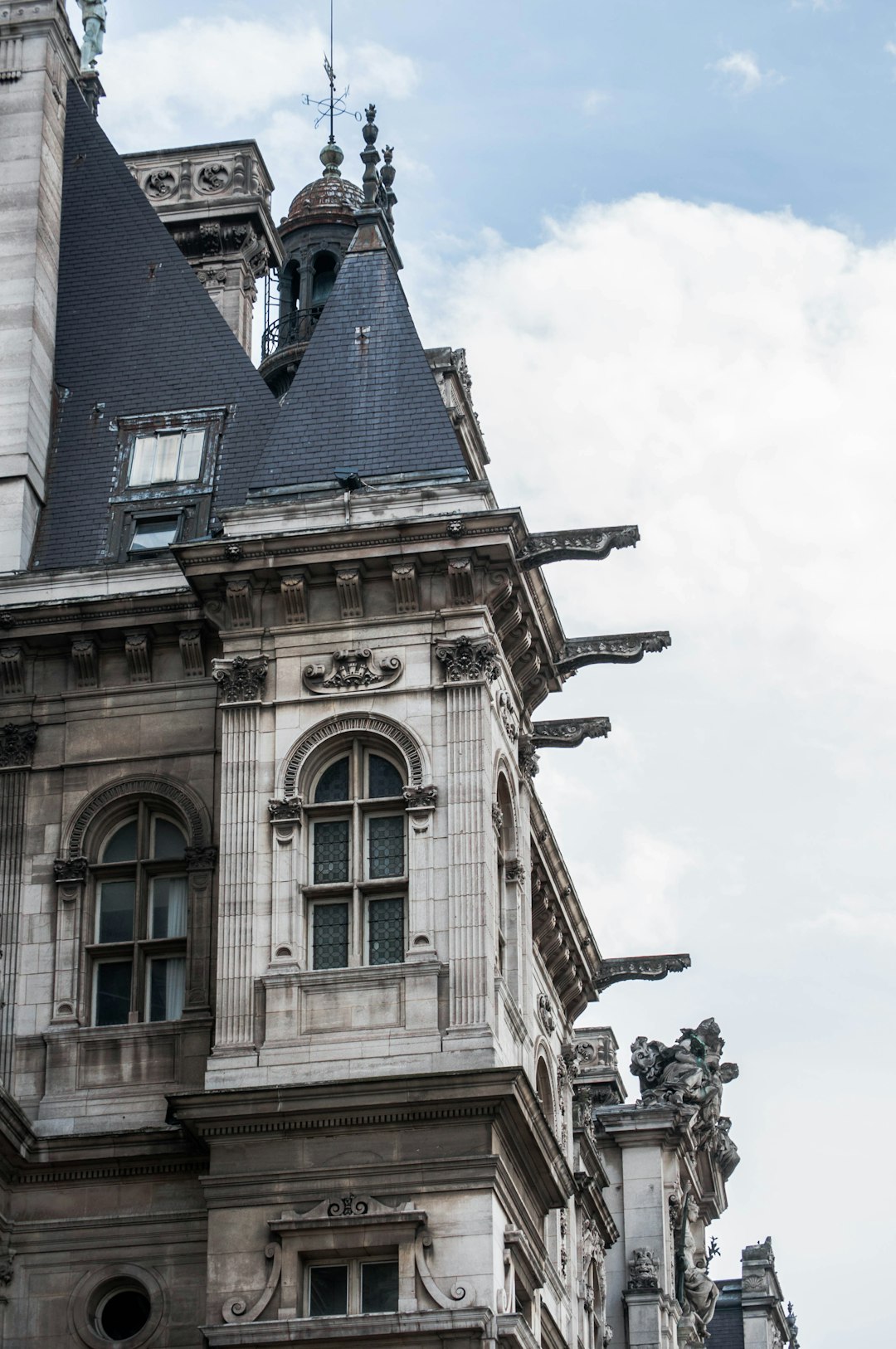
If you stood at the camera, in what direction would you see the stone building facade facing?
facing the viewer
